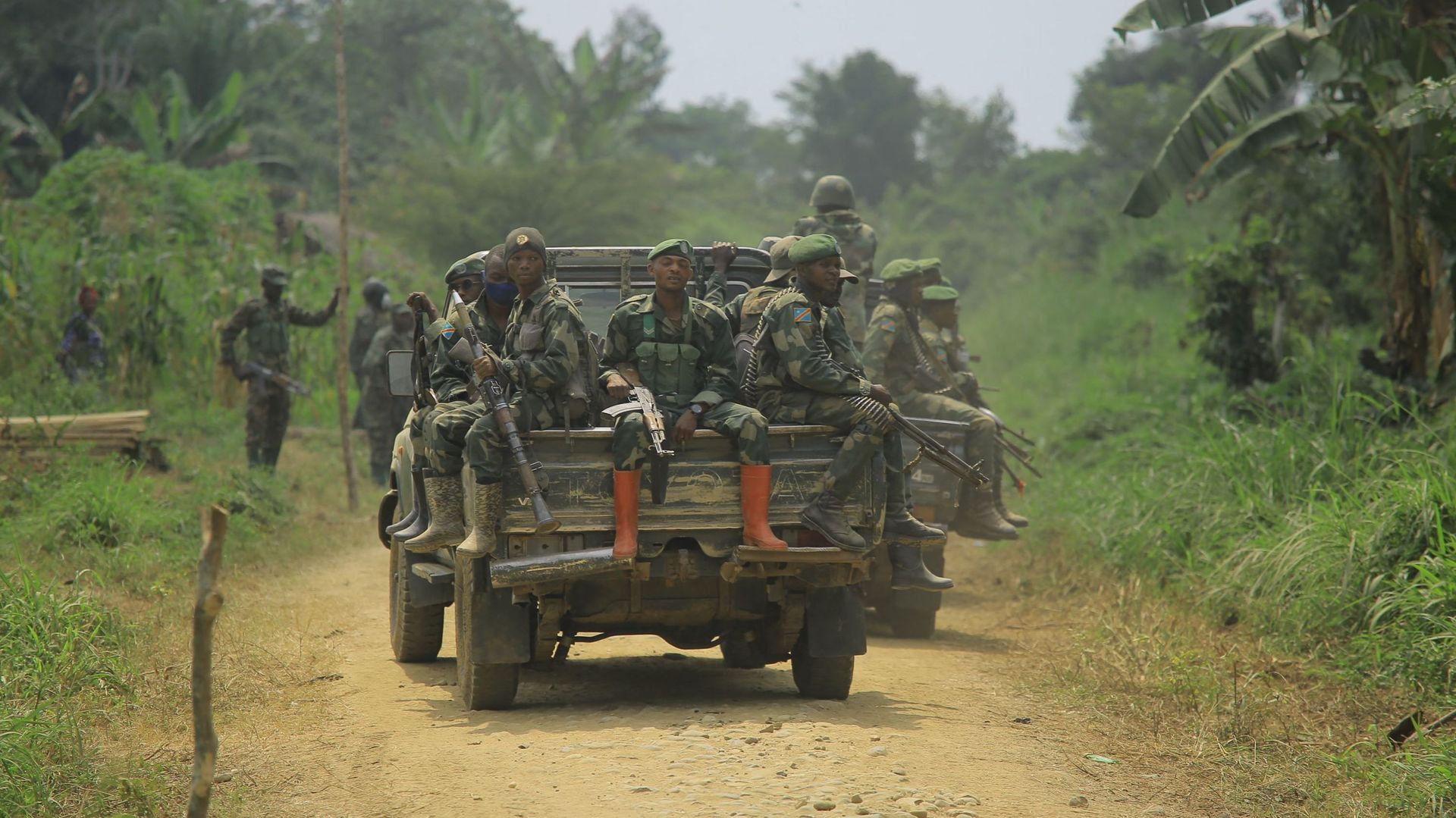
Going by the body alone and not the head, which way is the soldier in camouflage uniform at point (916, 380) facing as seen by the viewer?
to the viewer's right

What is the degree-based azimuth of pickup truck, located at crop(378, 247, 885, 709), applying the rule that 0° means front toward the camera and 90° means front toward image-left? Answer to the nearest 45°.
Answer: approximately 180°

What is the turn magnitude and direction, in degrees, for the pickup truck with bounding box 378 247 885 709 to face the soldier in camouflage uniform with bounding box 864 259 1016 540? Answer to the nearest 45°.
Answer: approximately 45° to its right

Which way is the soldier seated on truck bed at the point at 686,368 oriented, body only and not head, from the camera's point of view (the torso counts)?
toward the camera

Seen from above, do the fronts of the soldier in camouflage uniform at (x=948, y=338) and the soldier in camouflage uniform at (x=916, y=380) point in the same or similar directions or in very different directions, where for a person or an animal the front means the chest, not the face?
same or similar directions

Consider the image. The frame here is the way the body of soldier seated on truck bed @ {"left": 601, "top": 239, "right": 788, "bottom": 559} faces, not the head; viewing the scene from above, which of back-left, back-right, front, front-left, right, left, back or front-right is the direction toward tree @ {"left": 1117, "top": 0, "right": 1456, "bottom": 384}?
back-left

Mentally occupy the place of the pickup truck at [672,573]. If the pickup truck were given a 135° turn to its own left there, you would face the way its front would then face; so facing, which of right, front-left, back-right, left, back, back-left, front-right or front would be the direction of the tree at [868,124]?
back-right
